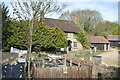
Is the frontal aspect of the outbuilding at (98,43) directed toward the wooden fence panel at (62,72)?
yes

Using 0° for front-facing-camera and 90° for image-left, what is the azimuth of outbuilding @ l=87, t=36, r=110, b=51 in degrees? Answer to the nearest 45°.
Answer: approximately 0°

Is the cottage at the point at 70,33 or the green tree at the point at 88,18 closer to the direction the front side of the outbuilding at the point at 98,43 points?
the cottage

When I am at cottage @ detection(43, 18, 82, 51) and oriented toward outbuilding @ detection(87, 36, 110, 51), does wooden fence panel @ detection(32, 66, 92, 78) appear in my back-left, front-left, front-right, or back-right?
back-right

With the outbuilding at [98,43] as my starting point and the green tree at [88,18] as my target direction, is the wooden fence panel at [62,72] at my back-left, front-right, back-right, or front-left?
back-left

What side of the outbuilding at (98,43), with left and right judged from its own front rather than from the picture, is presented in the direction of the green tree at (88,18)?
back

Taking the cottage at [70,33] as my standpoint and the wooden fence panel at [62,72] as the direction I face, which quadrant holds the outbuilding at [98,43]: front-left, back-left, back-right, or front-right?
back-left

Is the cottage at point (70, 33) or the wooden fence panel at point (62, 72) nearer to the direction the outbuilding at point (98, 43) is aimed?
the wooden fence panel

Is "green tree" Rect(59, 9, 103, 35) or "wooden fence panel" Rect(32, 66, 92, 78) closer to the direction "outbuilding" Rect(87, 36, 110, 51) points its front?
the wooden fence panel
